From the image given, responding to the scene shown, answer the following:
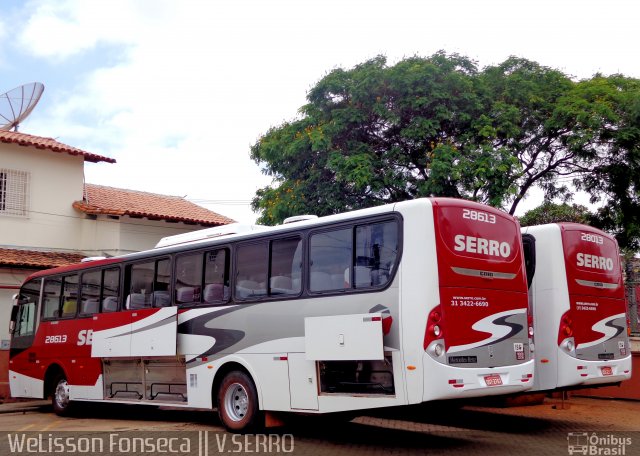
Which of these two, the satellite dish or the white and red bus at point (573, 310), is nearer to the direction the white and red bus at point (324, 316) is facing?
the satellite dish

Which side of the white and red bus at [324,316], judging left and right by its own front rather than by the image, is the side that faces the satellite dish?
front

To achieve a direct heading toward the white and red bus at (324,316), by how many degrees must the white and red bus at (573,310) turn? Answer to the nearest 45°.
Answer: approximately 90° to its left

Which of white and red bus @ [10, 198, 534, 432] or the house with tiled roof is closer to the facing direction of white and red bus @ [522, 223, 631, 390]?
the house with tiled roof

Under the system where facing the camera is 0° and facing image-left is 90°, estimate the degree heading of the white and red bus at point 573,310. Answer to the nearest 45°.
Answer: approximately 135°

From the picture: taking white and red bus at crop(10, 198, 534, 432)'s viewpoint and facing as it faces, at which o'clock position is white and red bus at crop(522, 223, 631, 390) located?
white and red bus at crop(522, 223, 631, 390) is roughly at 4 o'clock from white and red bus at crop(10, 198, 534, 432).

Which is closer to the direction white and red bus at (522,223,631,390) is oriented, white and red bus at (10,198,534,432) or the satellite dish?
the satellite dish

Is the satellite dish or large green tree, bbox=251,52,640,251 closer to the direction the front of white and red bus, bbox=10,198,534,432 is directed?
the satellite dish

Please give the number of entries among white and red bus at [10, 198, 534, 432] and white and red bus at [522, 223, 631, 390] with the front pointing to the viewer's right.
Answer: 0

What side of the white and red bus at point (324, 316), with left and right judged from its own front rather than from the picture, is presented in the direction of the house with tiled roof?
front

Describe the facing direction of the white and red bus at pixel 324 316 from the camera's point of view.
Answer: facing away from the viewer and to the left of the viewer
